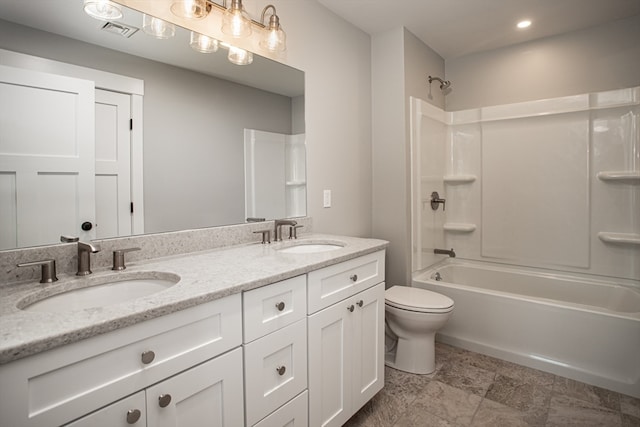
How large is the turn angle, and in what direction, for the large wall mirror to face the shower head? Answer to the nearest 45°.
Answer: approximately 45° to its left

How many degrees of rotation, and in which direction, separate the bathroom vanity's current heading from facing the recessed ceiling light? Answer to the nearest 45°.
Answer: approximately 45° to its left

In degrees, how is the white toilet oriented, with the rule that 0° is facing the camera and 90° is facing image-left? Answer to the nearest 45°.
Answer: approximately 315°

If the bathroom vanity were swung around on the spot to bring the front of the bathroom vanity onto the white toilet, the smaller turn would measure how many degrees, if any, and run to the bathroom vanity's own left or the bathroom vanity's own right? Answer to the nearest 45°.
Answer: approximately 90° to the bathroom vanity's own left

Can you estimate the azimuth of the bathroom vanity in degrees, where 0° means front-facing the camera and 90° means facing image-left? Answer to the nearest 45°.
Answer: approximately 315°

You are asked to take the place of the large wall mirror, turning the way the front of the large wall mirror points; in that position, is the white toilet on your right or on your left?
on your left

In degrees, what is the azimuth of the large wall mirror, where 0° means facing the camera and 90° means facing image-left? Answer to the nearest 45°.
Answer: approximately 315°

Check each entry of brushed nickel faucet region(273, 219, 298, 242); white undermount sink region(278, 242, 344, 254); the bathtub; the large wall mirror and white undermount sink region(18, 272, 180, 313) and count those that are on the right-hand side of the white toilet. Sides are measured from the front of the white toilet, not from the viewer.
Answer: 4

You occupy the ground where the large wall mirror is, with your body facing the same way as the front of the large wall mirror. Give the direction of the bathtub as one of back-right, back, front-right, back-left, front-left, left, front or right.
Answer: front-left

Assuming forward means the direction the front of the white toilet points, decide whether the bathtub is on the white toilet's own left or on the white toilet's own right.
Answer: on the white toilet's own left
